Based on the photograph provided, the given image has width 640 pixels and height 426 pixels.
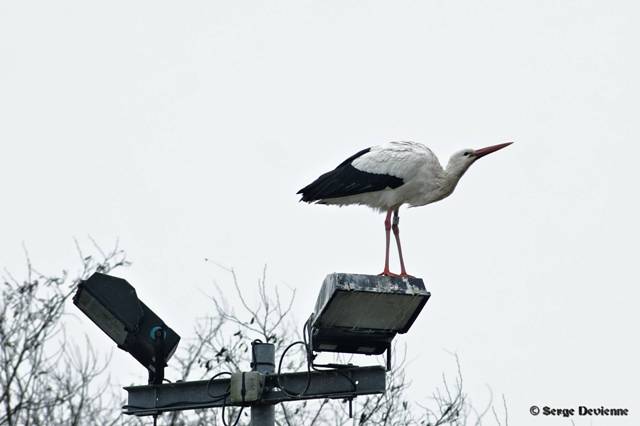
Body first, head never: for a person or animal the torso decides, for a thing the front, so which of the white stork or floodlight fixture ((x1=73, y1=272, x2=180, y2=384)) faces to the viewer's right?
the white stork

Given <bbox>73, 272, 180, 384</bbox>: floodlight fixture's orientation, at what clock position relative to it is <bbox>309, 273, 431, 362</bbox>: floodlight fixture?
<bbox>309, 273, 431, 362</bbox>: floodlight fixture is roughly at 7 o'clock from <bbox>73, 272, 180, 384</bbox>: floodlight fixture.

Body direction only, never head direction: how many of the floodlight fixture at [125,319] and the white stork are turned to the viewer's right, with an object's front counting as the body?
1

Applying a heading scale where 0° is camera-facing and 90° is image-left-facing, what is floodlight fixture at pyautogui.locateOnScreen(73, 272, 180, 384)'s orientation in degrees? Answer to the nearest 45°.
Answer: approximately 90°

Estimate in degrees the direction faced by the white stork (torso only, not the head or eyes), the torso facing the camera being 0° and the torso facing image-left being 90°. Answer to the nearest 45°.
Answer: approximately 270°

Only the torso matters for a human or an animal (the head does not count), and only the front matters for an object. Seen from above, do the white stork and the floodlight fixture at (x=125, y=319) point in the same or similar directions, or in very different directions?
very different directions
